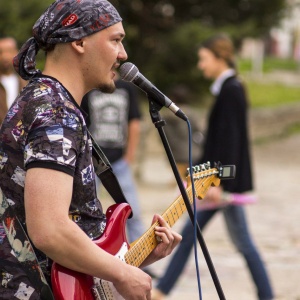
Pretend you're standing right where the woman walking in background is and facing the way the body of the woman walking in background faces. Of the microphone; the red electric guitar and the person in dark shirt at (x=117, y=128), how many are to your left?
2

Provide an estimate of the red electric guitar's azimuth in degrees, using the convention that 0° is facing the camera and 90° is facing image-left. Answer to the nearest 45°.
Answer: approximately 315°

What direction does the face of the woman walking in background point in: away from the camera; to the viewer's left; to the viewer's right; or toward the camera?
to the viewer's left

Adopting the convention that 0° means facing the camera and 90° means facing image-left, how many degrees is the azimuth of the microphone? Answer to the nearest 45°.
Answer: approximately 90°

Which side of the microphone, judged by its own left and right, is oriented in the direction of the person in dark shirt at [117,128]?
right

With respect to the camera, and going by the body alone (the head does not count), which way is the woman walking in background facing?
to the viewer's left

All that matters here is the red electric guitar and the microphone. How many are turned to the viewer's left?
1

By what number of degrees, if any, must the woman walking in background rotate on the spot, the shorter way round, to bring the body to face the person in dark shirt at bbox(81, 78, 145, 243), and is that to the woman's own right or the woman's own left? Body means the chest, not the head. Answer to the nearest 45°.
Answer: approximately 45° to the woman's own right
